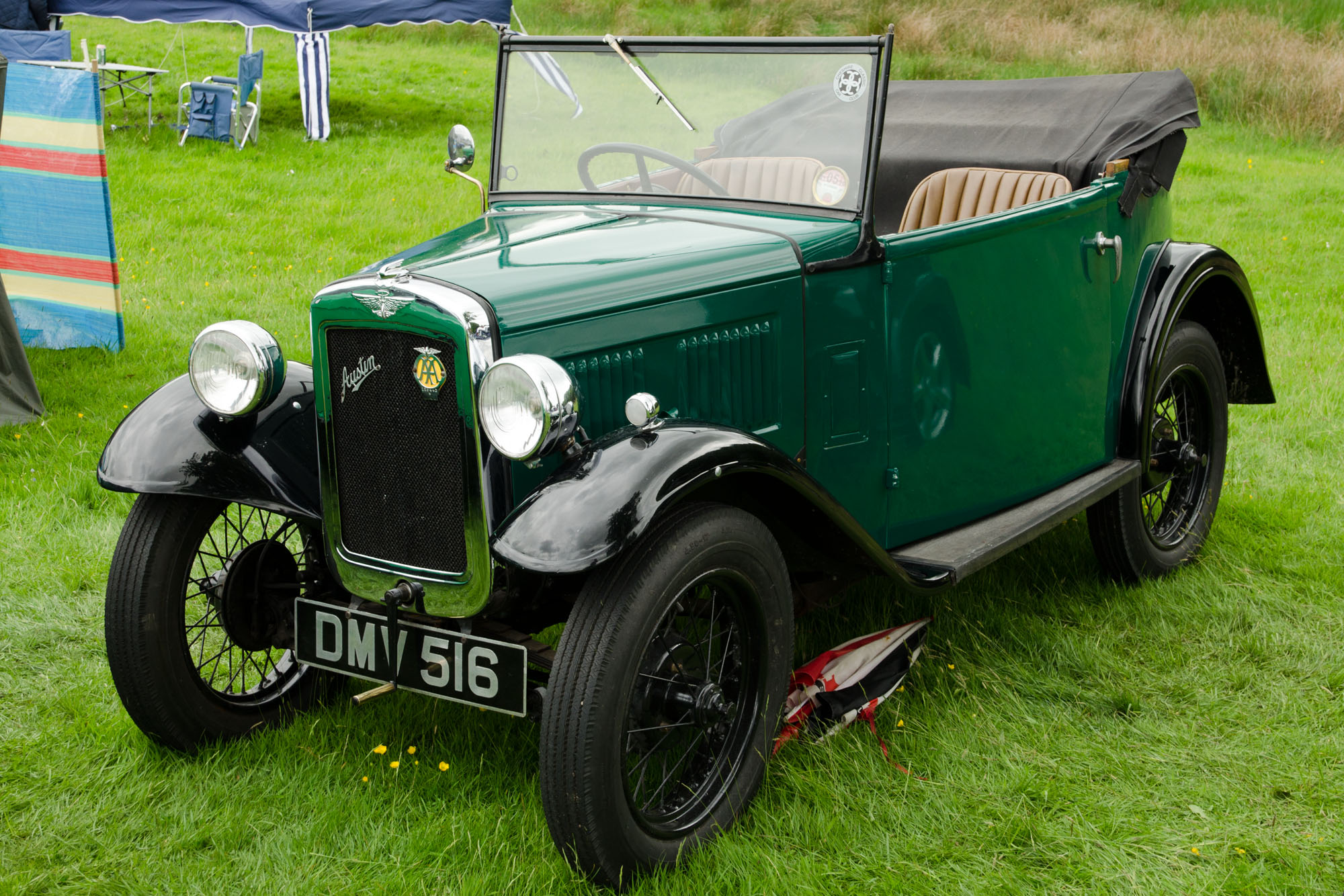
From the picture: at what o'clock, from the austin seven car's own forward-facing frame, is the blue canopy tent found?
The blue canopy tent is roughly at 4 o'clock from the austin seven car.

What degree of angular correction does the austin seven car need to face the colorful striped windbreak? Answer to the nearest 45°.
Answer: approximately 90° to its right

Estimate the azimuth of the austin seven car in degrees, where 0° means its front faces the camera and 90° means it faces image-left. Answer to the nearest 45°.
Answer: approximately 45°

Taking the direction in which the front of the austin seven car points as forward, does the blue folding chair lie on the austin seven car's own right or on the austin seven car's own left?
on the austin seven car's own right

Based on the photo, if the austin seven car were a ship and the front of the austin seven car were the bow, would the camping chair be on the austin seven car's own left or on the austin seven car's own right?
on the austin seven car's own right

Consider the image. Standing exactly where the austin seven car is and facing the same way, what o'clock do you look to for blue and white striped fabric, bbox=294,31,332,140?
The blue and white striped fabric is roughly at 4 o'clock from the austin seven car.
